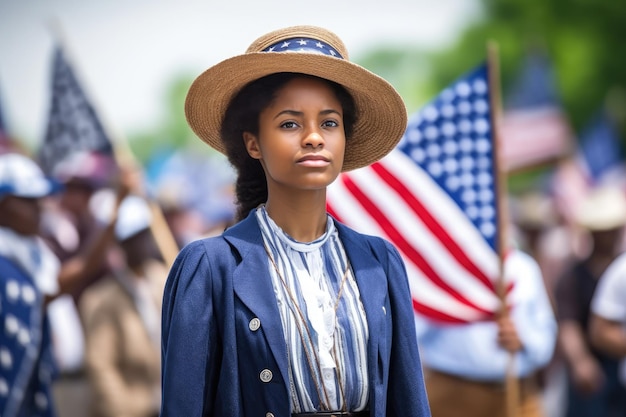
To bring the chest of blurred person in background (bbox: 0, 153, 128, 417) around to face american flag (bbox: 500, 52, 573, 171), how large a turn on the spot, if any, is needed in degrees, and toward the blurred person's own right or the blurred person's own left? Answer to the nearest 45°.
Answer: approximately 45° to the blurred person's own left

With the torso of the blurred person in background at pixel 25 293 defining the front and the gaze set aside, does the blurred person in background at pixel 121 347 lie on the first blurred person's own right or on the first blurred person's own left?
on the first blurred person's own left

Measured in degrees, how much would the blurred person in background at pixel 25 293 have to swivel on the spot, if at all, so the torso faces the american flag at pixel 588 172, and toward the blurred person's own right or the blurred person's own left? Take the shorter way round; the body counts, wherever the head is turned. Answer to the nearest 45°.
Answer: approximately 45° to the blurred person's own left

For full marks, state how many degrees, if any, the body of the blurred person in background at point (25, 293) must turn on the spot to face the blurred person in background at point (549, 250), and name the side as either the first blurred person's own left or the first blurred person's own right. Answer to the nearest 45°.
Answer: approximately 45° to the first blurred person's own left

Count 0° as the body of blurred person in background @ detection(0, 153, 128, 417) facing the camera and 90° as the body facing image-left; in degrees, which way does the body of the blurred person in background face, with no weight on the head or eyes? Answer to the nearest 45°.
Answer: approximately 270°
